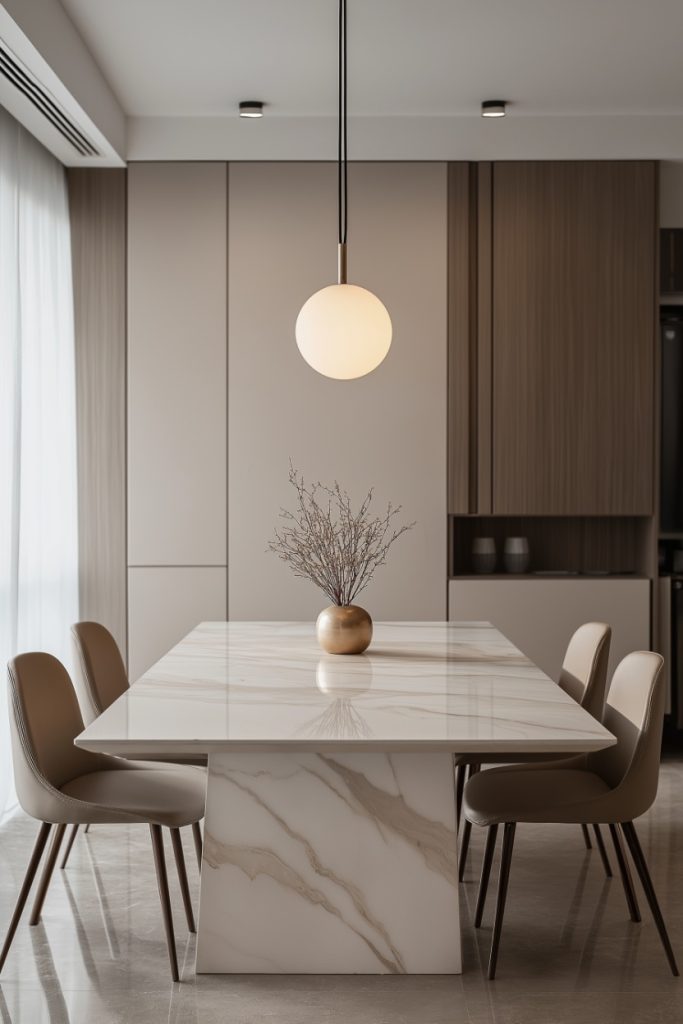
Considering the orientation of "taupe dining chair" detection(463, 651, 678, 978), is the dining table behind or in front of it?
in front

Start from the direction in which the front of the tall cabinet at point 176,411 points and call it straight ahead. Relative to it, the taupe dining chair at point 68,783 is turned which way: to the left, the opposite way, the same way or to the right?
to the left

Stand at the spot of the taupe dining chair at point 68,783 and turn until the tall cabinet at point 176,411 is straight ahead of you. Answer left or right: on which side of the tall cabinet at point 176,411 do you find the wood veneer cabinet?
right

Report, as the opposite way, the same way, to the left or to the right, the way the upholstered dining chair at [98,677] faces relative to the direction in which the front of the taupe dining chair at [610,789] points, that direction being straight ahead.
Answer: the opposite way

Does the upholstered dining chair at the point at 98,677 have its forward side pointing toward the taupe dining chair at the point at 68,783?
no

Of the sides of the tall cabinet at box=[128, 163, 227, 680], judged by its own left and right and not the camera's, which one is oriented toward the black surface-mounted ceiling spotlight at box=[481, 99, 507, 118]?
left

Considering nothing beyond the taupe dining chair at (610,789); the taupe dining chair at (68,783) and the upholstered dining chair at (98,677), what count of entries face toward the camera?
0

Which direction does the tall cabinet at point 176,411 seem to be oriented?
toward the camera

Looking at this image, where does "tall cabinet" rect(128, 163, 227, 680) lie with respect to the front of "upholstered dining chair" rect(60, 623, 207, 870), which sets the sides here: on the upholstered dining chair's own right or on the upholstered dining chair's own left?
on the upholstered dining chair's own left

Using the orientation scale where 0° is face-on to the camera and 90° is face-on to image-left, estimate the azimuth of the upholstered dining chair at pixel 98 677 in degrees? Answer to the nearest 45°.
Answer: approximately 270°

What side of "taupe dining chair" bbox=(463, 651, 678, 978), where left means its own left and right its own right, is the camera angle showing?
left

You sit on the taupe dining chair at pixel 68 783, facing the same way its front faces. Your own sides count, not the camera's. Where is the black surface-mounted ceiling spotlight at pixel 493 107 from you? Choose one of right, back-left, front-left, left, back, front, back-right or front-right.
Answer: front-left

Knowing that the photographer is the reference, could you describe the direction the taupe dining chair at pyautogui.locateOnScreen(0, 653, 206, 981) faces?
facing to the right of the viewer

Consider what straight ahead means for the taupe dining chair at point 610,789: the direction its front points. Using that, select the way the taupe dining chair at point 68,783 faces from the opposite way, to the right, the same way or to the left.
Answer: the opposite way
